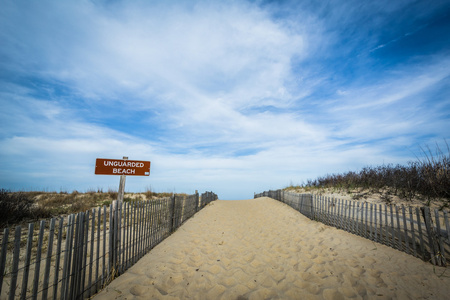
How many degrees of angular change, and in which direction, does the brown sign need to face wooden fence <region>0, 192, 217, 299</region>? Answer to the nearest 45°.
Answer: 0° — it already faces it

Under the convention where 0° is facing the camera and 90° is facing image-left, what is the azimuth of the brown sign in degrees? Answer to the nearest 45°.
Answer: approximately 0°

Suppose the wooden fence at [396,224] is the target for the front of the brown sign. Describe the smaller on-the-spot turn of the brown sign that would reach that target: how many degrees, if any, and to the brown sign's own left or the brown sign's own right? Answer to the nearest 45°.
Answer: approximately 45° to the brown sign's own left
